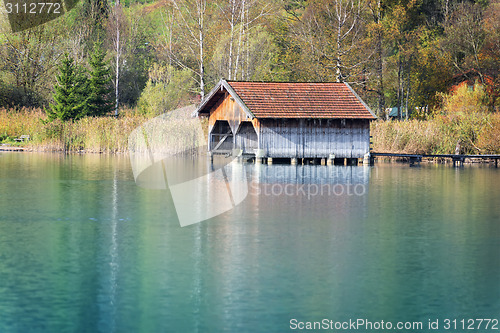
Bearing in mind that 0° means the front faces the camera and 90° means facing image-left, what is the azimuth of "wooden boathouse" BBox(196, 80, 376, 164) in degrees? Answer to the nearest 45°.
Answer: approximately 45°
